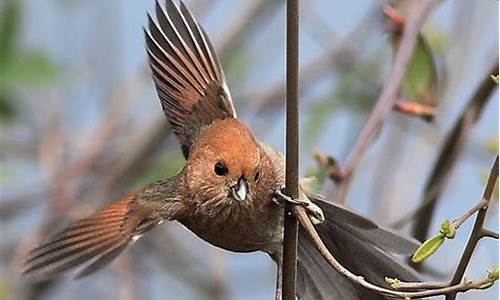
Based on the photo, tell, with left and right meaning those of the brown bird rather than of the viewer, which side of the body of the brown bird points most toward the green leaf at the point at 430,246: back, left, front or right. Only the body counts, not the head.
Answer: left

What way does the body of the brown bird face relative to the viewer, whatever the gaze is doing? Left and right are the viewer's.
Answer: facing the viewer and to the left of the viewer

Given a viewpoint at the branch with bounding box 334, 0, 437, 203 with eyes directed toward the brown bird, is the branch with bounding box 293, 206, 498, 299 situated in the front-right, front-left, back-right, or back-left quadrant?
front-left

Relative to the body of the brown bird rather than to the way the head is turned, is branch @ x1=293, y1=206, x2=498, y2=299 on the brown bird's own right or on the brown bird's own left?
on the brown bird's own left

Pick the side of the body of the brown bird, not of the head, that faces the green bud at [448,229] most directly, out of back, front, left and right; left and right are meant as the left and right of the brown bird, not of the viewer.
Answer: left

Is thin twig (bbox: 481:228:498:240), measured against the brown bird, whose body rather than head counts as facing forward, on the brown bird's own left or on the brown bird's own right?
on the brown bird's own left
